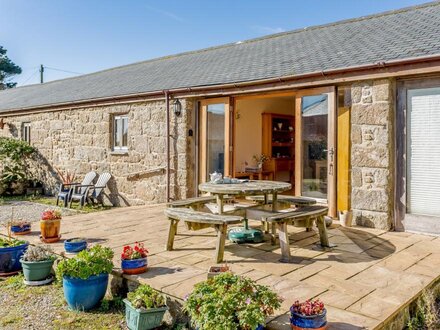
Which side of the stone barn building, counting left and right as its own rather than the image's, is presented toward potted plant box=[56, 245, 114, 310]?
front

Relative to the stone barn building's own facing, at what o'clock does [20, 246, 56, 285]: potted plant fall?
The potted plant is roughly at 12 o'clock from the stone barn building.

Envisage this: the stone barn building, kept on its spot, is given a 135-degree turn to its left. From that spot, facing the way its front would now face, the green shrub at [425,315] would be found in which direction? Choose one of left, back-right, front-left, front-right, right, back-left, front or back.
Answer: right

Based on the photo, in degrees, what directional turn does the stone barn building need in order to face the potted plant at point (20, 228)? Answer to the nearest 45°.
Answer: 0° — it already faces it

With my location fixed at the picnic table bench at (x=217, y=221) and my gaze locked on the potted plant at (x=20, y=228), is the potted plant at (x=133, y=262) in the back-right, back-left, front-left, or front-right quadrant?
front-left

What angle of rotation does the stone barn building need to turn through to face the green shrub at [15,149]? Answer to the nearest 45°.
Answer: approximately 90° to its right

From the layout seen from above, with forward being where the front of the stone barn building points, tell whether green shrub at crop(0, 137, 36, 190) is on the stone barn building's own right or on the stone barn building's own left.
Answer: on the stone barn building's own right

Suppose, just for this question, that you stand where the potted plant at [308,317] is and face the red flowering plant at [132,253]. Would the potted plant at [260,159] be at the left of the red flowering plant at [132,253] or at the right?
right

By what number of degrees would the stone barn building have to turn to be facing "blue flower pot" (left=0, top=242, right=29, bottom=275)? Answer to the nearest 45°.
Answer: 0° — it already faces it

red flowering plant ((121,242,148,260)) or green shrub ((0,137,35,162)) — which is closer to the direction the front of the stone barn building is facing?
the red flowering plant

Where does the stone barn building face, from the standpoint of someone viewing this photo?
facing the viewer and to the left of the viewer

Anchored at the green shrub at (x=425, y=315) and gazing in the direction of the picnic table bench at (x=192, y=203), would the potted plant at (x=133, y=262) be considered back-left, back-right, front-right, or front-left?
front-left
